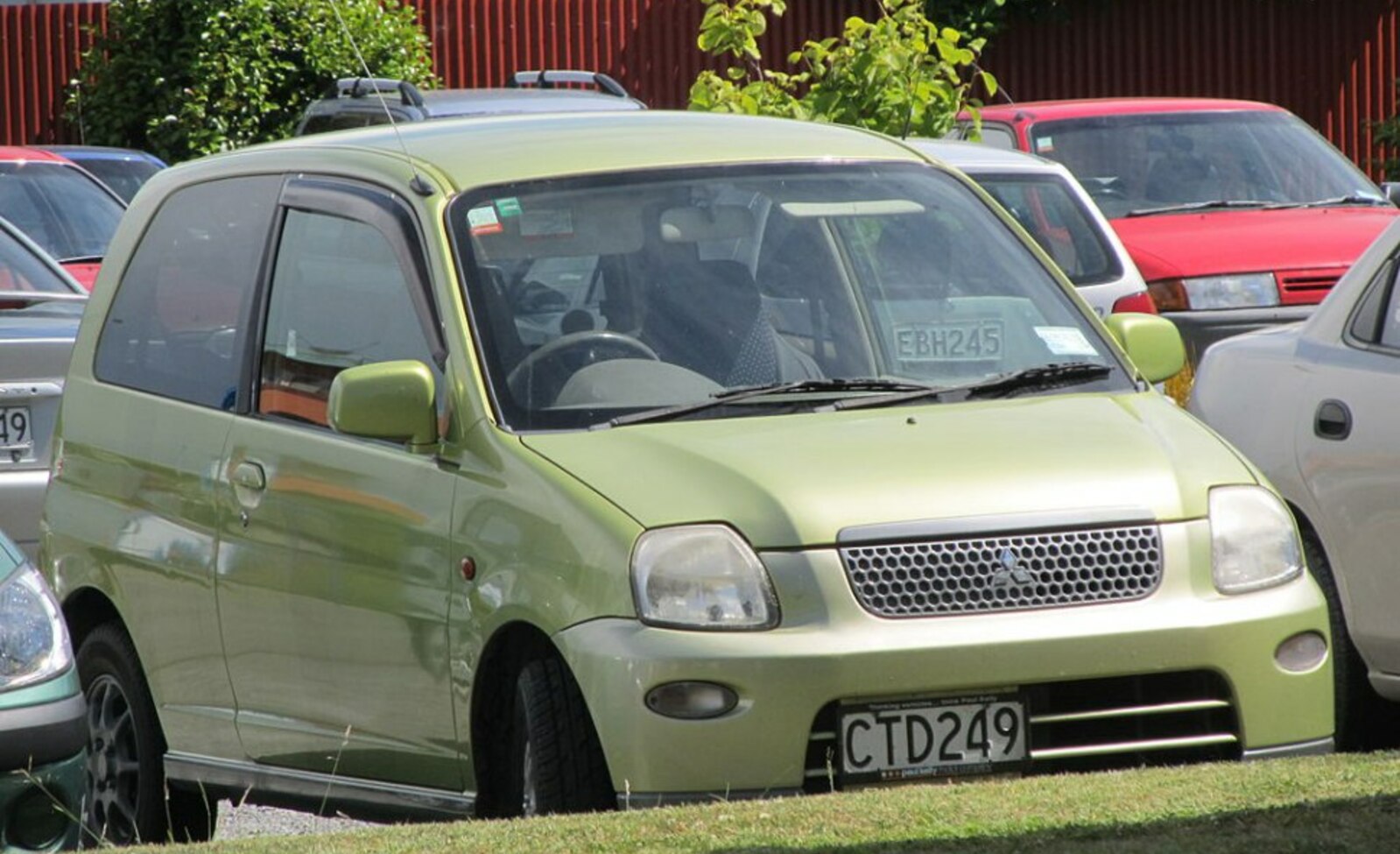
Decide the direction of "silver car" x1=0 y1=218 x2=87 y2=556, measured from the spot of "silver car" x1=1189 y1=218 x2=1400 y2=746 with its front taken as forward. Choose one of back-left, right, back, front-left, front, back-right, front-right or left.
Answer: back-right

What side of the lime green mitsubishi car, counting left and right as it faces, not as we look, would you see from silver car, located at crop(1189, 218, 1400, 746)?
left

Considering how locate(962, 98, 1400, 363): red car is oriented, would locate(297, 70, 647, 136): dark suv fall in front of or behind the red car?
behind

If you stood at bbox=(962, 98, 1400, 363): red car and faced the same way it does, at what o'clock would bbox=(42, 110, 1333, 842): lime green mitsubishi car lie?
The lime green mitsubishi car is roughly at 2 o'clock from the red car.

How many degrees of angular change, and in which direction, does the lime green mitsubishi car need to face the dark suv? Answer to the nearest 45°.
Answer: approximately 135° to its left

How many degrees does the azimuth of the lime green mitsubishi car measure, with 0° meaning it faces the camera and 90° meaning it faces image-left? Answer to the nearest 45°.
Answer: approximately 315°

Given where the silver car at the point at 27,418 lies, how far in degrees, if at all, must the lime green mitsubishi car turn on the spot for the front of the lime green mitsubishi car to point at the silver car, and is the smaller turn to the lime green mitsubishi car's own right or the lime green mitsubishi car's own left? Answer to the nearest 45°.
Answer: approximately 180°
